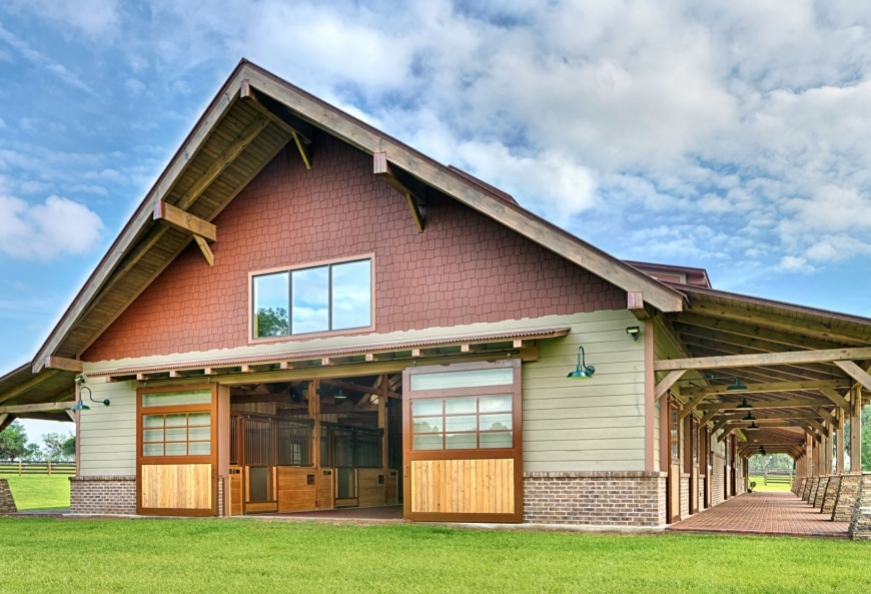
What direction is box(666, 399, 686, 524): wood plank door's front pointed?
to the viewer's right

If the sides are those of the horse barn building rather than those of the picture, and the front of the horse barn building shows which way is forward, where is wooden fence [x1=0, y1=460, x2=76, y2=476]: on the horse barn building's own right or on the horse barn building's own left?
on the horse barn building's own right

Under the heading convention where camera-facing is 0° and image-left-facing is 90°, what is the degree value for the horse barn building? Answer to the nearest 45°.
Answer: approximately 45°
